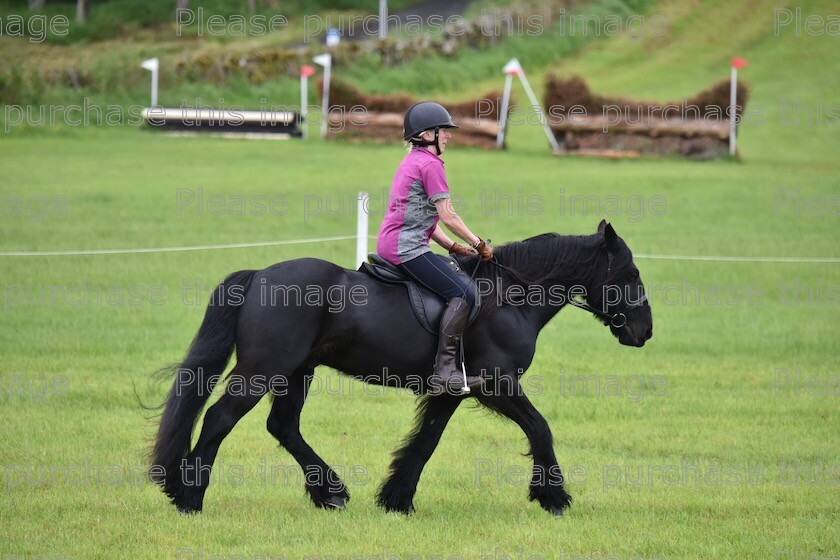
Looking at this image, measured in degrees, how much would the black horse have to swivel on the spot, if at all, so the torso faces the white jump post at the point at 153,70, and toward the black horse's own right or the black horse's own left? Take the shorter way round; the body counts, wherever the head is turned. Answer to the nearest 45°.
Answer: approximately 90° to the black horse's own left

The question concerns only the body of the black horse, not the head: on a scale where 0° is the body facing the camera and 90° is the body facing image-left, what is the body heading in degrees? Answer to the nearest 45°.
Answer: approximately 270°

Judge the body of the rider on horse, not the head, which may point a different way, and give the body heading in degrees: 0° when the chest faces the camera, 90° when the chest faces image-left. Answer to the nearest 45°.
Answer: approximately 270°

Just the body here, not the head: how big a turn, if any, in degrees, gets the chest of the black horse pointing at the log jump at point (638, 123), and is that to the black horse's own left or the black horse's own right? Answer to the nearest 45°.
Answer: approximately 90° to the black horse's own left

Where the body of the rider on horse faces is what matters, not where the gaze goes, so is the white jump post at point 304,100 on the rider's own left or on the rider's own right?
on the rider's own left

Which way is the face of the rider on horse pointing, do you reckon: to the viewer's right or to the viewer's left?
to the viewer's right

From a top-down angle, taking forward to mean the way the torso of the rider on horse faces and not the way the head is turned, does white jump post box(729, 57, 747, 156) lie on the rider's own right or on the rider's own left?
on the rider's own left
